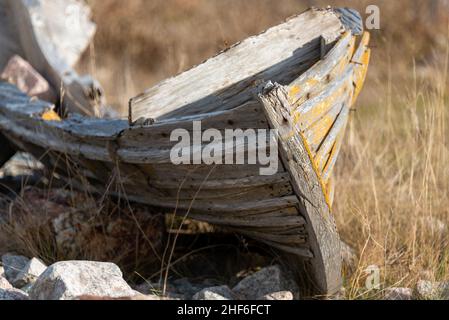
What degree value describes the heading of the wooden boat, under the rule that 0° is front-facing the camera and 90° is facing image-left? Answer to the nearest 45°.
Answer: approximately 315°

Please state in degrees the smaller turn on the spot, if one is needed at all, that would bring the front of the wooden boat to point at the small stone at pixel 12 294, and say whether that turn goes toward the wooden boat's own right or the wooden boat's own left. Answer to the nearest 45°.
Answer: approximately 135° to the wooden boat's own right

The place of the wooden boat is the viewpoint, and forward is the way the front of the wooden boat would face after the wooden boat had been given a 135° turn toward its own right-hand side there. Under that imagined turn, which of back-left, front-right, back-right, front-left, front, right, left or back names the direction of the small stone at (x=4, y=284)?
front

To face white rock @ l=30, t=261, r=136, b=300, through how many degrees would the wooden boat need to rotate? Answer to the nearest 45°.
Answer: approximately 90° to its right

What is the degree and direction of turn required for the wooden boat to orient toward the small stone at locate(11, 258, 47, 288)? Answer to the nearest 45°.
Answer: approximately 135° to its right
